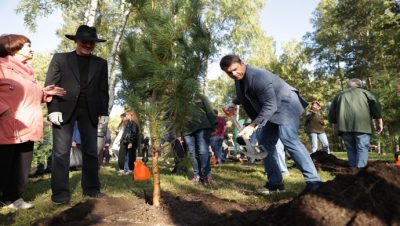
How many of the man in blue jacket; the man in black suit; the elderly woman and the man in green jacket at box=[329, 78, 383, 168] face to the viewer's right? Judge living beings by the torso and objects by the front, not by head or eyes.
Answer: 1

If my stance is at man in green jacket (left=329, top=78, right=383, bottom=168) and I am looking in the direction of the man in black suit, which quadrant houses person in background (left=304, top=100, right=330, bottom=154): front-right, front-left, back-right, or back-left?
back-right

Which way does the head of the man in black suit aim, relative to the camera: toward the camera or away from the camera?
toward the camera

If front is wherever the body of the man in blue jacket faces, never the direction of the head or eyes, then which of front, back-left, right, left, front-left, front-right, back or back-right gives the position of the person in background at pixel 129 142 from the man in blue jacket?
right

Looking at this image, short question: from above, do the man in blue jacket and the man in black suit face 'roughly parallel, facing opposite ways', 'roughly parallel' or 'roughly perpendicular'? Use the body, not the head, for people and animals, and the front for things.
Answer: roughly perpendicular

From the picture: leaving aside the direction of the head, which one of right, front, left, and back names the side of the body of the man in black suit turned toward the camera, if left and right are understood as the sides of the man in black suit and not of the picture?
front

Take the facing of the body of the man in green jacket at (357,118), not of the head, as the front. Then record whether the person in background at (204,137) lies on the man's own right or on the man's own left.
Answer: on the man's own left

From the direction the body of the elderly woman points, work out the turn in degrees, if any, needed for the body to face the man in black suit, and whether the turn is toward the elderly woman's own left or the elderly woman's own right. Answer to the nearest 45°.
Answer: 0° — they already face them

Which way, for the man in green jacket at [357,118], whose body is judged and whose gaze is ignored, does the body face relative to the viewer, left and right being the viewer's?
facing away from the viewer

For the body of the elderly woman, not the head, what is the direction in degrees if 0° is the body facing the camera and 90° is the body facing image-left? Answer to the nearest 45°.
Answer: approximately 270°

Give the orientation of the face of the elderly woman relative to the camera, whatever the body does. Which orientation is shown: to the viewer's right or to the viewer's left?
to the viewer's right

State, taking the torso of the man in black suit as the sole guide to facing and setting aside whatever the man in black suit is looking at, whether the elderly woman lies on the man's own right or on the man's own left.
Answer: on the man's own right

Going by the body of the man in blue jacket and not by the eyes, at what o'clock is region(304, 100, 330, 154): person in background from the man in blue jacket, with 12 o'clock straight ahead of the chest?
The person in background is roughly at 5 o'clock from the man in blue jacket.

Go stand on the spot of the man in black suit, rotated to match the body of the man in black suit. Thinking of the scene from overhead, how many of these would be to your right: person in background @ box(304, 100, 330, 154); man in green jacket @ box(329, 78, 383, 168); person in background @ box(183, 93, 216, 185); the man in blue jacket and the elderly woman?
1

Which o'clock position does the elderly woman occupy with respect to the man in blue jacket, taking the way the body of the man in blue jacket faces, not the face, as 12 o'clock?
The elderly woman is roughly at 1 o'clock from the man in blue jacket.

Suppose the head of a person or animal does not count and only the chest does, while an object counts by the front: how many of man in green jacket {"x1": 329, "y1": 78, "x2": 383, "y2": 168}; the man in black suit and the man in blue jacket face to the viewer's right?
0
